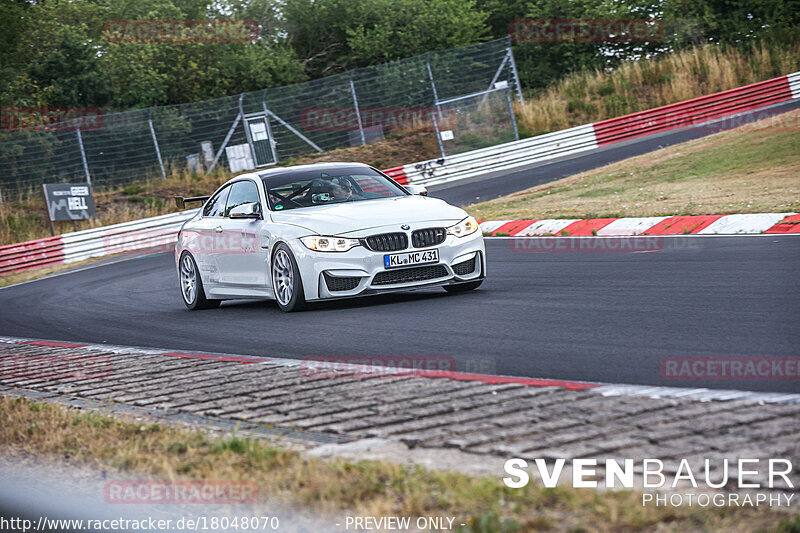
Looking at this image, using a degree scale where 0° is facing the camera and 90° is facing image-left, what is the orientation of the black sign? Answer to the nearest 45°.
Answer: approximately 0°

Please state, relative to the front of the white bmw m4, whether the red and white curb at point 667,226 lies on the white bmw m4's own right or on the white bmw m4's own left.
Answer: on the white bmw m4's own left

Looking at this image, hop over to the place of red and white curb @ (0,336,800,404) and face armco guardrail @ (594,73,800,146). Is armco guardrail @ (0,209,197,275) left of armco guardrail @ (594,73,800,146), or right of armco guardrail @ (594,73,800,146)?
left

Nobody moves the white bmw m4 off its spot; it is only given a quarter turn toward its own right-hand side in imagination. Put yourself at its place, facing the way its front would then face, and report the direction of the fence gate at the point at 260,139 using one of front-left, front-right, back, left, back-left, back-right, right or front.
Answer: back-right

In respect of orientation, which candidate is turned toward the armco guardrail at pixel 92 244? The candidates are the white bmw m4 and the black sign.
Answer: the black sign

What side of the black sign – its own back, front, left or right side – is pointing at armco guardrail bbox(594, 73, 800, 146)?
left

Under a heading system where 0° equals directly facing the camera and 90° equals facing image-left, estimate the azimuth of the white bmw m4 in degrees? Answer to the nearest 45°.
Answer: approximately 315°

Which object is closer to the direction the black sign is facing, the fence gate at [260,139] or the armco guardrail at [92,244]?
the armco guardrail

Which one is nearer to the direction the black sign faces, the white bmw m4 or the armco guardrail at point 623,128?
the white bmw m4
